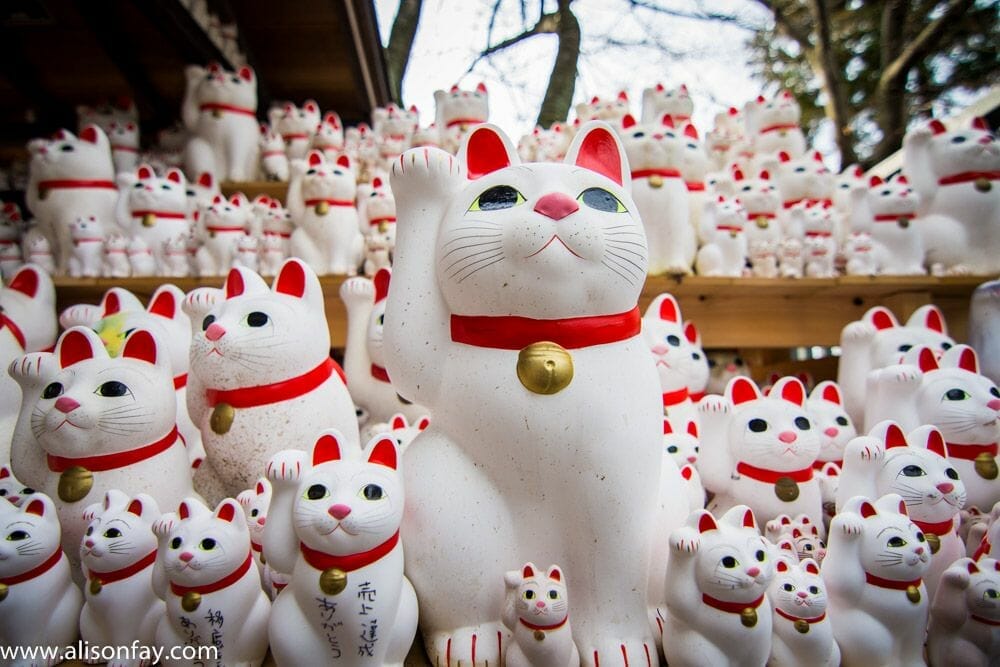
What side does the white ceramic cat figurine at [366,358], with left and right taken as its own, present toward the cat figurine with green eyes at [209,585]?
front

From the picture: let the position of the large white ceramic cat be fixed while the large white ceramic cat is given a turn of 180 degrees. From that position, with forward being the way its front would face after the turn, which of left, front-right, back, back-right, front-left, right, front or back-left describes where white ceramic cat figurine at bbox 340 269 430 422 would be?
front-left

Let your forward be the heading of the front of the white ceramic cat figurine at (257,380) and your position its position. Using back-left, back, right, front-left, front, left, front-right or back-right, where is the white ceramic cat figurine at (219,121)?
back-right

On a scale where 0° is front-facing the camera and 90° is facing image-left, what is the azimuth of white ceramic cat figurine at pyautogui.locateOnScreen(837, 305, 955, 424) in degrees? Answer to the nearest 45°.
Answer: approximately 315°

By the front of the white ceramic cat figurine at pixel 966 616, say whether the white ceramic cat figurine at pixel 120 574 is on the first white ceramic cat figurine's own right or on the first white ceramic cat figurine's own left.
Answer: on the first white ceramic cat figurine's own right

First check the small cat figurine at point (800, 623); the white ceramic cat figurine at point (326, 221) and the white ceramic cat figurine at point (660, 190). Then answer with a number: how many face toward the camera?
3

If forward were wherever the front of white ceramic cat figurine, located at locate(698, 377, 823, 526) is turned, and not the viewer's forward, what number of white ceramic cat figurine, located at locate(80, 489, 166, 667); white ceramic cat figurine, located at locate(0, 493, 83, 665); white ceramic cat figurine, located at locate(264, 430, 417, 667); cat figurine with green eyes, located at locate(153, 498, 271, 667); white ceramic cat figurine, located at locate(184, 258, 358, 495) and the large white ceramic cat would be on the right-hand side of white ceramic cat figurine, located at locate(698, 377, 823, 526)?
6

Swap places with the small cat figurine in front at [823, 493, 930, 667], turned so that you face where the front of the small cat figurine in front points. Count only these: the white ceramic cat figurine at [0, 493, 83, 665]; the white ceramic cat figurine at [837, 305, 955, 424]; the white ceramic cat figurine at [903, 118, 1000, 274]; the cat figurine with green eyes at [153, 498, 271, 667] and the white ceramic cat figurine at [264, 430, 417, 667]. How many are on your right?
3

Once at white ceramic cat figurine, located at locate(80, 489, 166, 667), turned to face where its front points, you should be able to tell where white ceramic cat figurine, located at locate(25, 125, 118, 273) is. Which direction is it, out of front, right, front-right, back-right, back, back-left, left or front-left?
back-right

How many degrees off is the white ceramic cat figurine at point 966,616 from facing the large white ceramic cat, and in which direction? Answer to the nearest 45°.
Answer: approximately 90° to its right

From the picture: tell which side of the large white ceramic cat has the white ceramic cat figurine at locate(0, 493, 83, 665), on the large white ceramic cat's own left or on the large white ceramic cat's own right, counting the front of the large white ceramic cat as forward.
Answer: on the large white ceramic cat's own right
